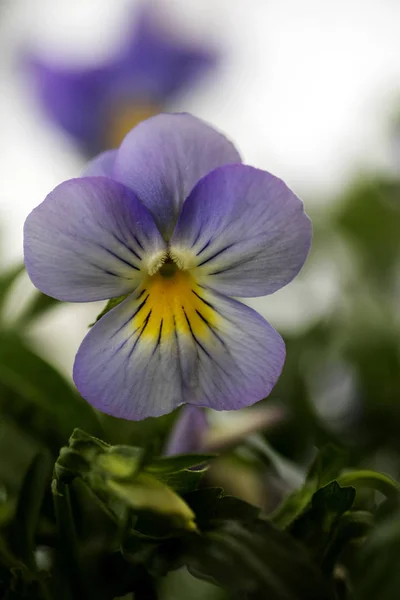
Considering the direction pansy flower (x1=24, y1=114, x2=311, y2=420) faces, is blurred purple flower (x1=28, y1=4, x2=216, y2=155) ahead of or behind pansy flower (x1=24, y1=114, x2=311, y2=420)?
behind

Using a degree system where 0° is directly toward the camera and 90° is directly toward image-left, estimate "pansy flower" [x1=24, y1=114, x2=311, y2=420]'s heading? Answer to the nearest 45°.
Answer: approximately 0°
